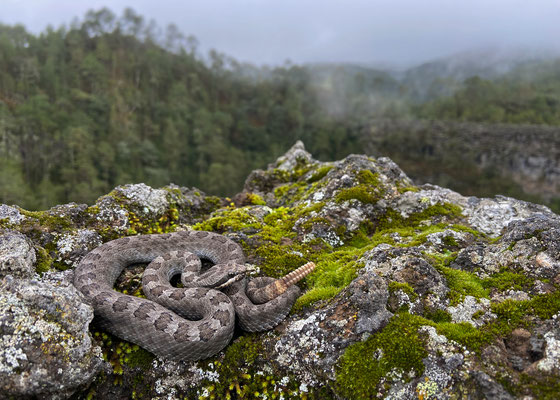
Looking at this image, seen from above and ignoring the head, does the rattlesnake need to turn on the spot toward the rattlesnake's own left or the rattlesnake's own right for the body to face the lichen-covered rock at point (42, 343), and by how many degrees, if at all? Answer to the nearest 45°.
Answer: approximately 135° to the rattlesnake's own right

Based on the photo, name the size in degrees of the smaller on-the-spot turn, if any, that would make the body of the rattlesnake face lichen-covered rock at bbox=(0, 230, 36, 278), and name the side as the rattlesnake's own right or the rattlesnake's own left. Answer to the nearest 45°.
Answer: approximately 180°

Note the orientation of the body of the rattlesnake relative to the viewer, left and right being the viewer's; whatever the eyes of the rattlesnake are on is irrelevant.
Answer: facing to the right of the viewer

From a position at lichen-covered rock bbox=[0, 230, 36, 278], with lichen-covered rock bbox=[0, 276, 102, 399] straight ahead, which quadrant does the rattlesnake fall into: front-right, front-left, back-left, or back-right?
front-left

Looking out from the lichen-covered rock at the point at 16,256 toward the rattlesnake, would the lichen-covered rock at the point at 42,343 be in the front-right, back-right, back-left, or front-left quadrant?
front-right

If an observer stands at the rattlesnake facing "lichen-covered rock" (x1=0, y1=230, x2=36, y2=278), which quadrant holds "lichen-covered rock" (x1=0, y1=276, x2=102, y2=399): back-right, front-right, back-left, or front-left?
front-left
